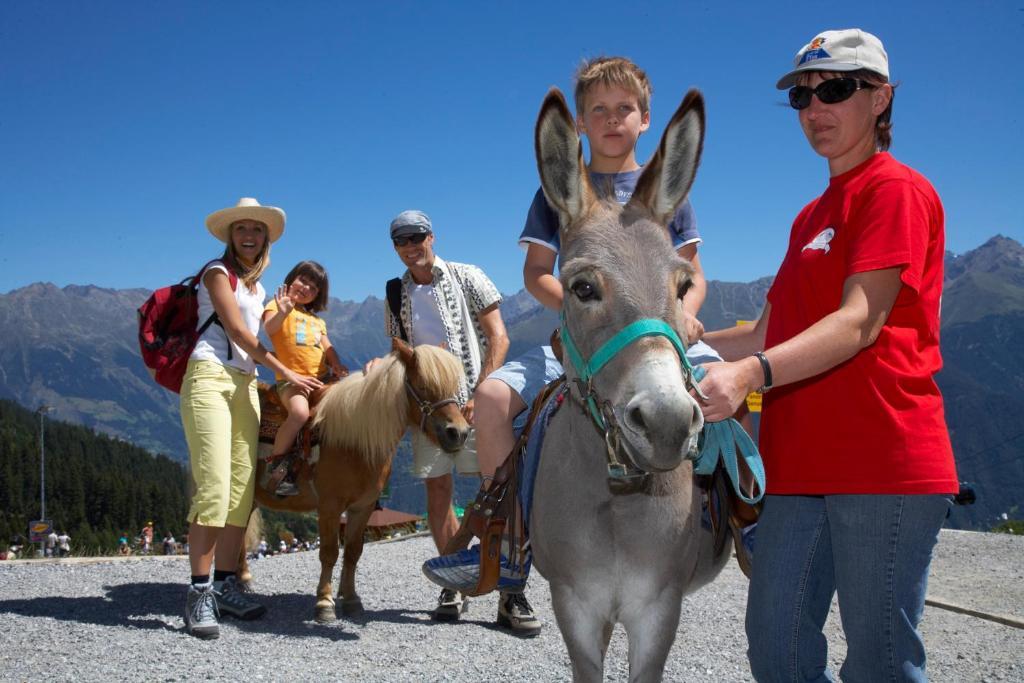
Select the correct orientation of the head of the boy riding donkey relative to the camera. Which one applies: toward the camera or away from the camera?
toward the camera

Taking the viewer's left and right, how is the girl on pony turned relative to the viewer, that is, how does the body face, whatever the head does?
facing the viewer and to the right of the viewer

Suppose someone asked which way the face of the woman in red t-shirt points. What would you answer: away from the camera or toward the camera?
toward the camera

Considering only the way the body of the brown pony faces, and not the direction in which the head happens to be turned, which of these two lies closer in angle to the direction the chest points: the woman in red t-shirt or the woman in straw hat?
the woman in red t-shirt

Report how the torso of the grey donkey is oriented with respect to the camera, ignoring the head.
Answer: toward the camera

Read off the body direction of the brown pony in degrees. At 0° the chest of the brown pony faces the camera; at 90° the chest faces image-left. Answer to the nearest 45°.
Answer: approximately 315°

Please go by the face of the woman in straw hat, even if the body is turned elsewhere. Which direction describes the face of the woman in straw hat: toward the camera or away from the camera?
toward the camera

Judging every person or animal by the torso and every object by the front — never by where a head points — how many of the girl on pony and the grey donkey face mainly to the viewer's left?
0
